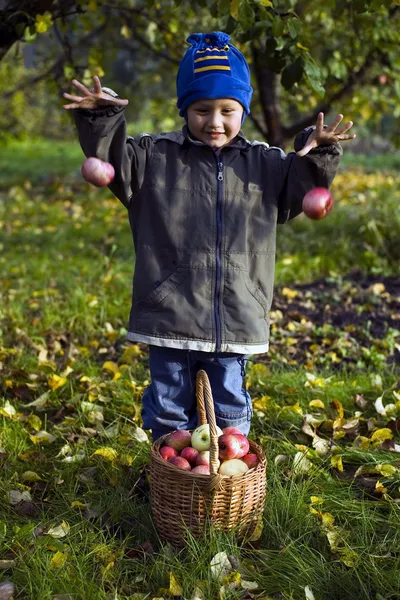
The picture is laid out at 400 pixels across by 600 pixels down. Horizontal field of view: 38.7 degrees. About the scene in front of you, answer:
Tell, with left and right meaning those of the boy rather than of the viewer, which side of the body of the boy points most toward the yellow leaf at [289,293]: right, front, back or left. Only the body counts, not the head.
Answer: back

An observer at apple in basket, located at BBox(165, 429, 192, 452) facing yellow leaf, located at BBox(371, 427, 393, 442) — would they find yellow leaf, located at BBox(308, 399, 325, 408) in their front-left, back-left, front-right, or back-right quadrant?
front-left

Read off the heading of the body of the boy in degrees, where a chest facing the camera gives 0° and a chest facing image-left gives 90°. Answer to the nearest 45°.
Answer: approximately 0°
